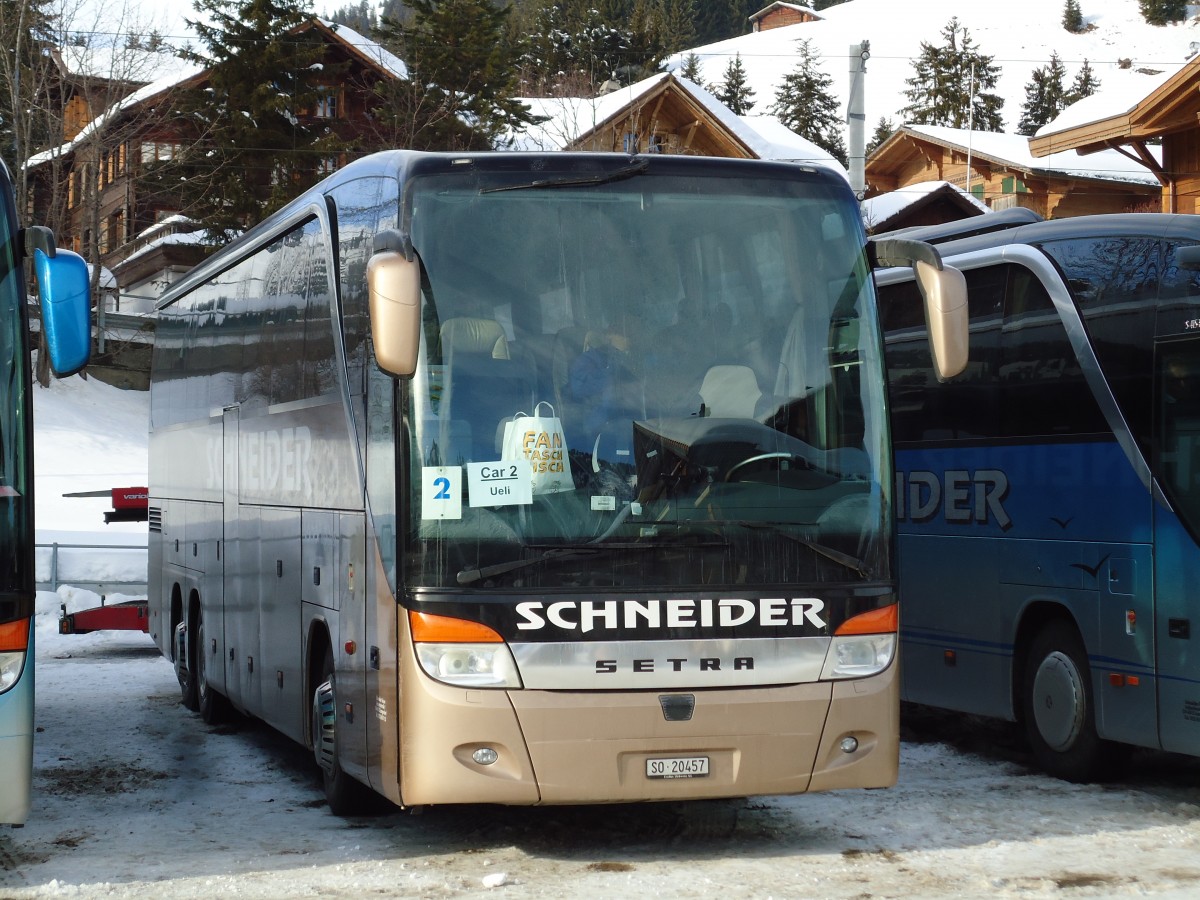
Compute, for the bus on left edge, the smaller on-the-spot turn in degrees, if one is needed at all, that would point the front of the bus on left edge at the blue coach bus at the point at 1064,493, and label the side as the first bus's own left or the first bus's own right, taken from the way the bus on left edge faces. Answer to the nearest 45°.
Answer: approximately 90° to the first bus's own left

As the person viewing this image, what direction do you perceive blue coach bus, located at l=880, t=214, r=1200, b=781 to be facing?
facing the viewer and to the right of the viewer

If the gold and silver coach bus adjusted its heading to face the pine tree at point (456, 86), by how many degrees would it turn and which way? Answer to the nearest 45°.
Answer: approximately 180°

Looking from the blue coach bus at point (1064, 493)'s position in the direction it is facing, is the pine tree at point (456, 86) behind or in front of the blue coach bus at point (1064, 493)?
behind

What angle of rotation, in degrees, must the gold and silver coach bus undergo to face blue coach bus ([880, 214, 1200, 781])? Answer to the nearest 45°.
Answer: approximately 135° to its left

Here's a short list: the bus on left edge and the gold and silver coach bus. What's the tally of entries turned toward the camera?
2

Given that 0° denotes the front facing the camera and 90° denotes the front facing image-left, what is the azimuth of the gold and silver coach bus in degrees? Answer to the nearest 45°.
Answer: approximately 0°

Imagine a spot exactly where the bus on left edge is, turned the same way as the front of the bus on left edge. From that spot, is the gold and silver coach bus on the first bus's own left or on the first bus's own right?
on the first bus's own left

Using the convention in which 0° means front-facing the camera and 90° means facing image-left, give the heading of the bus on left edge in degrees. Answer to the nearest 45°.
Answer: approximately 0°

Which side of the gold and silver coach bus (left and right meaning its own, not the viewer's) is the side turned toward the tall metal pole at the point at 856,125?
back

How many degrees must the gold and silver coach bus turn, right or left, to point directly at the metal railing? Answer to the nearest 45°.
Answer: approximately 135° to its right

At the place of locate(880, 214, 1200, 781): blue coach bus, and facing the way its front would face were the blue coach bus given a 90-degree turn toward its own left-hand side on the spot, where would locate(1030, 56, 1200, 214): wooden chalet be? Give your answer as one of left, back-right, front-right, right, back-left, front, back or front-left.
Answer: front-left
